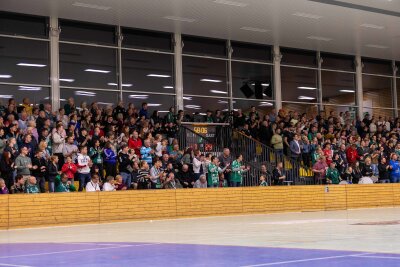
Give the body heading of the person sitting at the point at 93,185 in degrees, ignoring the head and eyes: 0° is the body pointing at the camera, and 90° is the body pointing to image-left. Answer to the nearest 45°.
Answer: approximately 315°

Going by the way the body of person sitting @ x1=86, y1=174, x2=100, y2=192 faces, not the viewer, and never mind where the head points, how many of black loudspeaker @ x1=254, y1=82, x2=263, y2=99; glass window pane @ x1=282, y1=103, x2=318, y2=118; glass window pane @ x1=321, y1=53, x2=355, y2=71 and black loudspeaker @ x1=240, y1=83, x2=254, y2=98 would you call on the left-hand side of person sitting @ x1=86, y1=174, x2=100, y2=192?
4

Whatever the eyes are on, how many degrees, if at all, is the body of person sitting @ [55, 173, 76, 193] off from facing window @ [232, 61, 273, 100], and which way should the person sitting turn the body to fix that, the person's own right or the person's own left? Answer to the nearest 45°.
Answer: approximately 90° to the person's own left

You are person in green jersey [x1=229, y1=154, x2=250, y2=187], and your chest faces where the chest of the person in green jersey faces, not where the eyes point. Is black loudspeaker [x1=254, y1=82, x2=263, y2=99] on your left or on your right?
on your left

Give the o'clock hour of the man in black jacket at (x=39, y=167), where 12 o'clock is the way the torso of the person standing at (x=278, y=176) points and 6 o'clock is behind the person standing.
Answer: The man in black jacket is roughly at 3 o'clock from the person standing.

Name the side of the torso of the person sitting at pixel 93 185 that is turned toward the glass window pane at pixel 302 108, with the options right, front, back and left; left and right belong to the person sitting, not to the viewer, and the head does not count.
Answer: left

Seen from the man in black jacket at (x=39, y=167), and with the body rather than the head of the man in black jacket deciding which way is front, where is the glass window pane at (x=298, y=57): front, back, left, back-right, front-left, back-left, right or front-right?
left

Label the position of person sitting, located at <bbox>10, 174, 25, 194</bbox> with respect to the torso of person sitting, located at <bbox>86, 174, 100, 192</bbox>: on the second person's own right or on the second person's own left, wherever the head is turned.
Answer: on the second person's own right

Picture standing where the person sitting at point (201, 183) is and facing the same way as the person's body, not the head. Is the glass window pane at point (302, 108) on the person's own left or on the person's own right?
on the person's own left

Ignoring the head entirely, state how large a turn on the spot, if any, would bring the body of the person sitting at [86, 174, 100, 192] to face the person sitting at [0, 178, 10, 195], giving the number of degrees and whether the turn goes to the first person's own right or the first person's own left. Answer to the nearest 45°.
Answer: approximately 90° to the first person's own right
